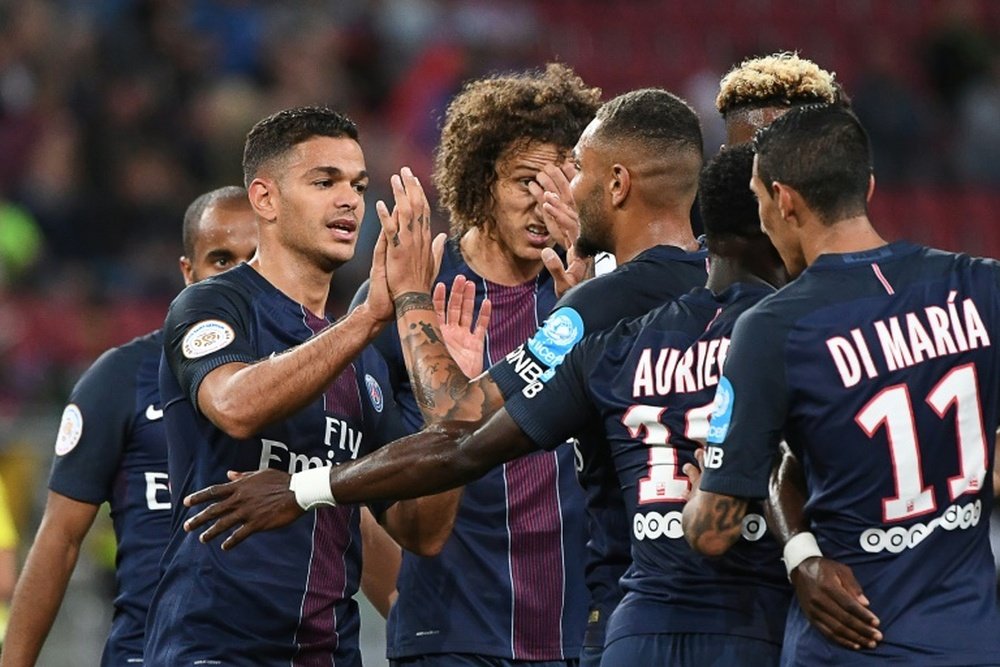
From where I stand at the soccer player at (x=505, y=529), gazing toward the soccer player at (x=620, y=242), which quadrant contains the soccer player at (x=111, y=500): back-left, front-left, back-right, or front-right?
back-right

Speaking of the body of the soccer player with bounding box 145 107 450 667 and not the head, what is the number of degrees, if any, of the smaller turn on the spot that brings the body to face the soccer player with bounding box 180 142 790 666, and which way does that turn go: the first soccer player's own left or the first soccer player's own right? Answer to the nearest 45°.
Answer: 0° — they already face them

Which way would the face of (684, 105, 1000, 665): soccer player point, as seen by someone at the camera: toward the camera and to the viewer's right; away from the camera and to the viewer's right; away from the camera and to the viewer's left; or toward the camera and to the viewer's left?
away from the camera and to the viewer's left

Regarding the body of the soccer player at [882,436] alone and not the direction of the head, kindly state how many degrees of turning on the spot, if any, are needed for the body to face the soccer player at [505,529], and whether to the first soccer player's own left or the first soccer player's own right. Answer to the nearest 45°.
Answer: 0° — they already face them

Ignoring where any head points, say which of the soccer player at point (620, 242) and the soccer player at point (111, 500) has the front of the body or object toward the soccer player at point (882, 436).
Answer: the soccer player at point (111, 500)

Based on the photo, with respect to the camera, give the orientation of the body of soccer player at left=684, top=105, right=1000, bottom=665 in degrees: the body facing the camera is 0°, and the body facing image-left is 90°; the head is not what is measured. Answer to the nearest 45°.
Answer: approximately 135°

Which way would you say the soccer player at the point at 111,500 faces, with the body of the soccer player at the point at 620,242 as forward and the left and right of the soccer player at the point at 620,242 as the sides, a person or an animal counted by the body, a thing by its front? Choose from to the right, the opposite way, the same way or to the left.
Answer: the opposite way

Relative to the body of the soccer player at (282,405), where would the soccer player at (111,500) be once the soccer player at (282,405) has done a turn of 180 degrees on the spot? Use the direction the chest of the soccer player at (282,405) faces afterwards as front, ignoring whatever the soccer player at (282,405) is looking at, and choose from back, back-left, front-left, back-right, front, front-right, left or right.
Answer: front
